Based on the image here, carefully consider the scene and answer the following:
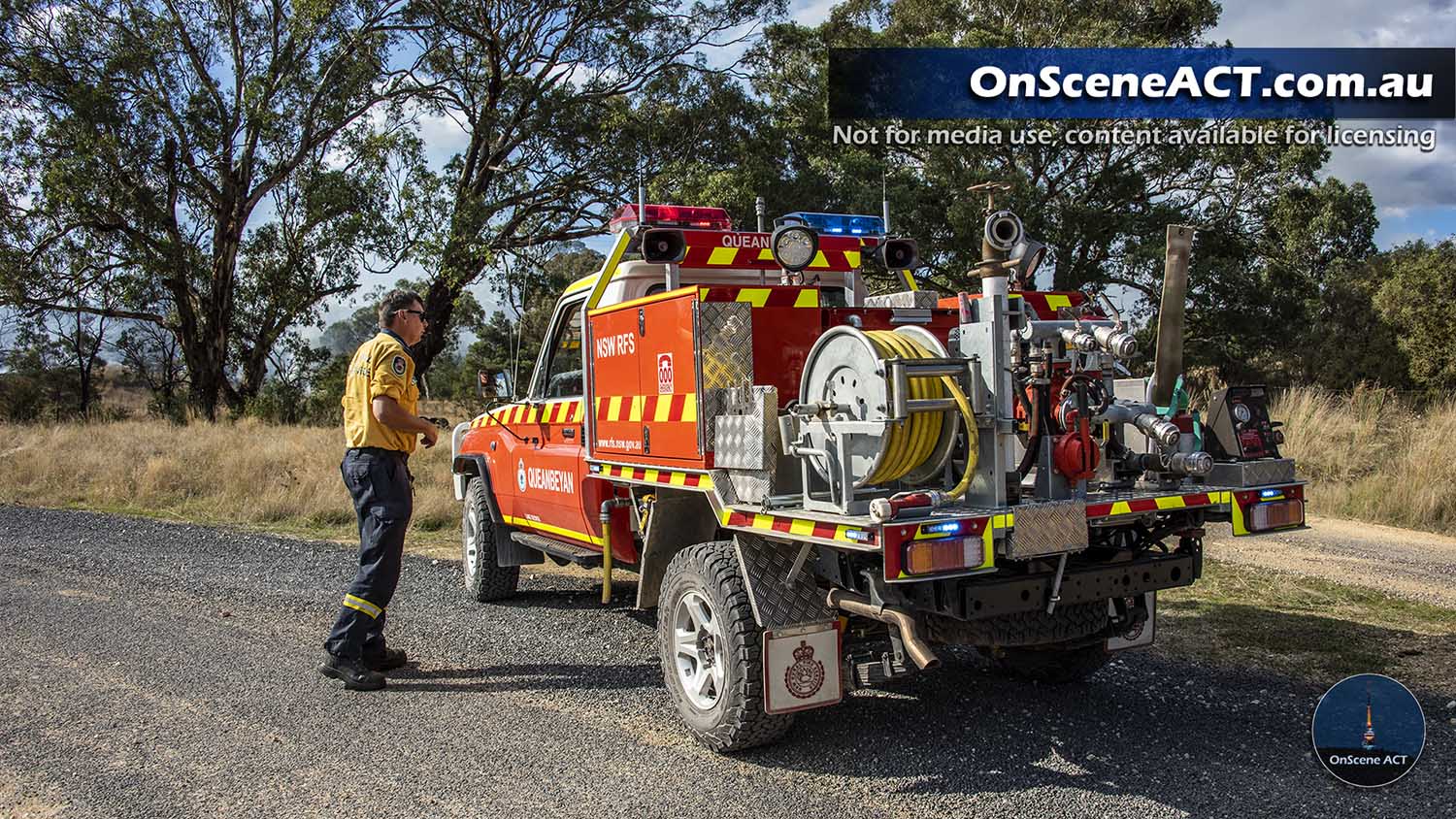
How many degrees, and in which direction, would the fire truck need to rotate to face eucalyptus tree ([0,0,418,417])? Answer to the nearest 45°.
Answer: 0° — it already faces it

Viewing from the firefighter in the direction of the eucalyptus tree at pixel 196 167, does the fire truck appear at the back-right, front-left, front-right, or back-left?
back-right

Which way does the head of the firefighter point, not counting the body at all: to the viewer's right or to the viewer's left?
to the viewer's right

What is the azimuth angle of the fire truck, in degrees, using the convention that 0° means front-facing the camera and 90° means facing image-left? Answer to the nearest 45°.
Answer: approximately 135°
